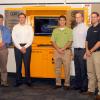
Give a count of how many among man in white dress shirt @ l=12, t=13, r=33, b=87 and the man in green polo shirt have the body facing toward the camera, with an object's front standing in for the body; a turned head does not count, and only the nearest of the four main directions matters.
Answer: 2

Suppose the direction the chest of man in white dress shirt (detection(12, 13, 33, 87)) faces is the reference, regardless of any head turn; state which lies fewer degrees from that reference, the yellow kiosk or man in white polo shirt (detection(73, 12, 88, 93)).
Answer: the man in white polo shirt

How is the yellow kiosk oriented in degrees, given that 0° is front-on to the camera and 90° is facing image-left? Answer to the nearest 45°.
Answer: approximately 0°

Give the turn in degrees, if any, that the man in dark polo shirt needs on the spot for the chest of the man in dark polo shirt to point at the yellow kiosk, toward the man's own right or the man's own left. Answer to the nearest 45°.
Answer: approximately 90° to the man's own right

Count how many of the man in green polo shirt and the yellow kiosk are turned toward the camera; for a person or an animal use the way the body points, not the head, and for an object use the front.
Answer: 2

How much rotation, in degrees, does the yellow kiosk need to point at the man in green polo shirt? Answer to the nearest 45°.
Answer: approximately 45° to its left
